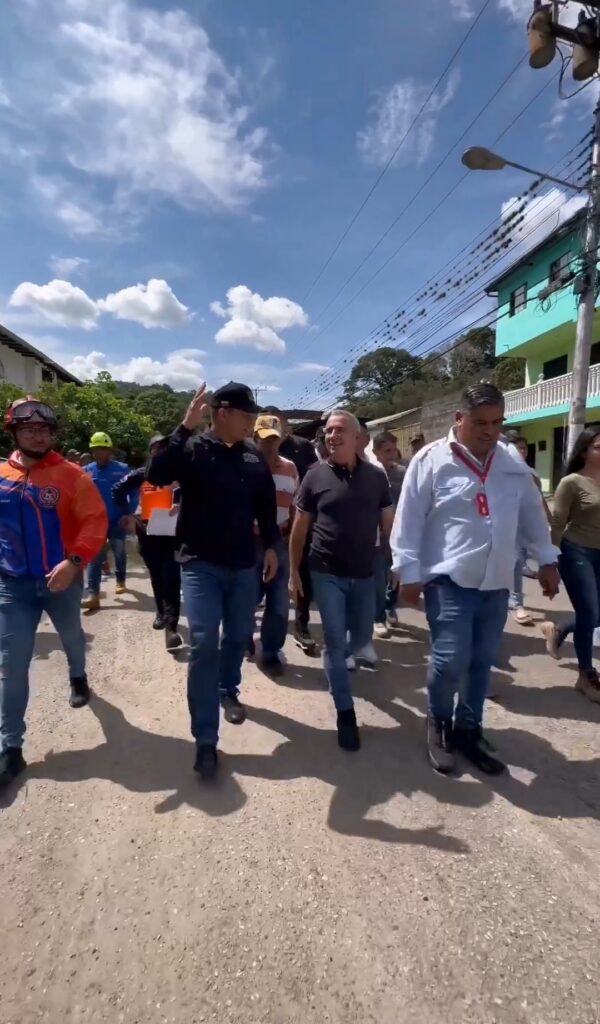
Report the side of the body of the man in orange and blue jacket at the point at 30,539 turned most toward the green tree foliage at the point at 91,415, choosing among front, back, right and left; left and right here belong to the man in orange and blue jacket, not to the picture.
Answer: back

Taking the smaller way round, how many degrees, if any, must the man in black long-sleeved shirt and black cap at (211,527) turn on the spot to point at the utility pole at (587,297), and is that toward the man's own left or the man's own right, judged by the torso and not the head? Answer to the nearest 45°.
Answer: approximately 135° to the man's own left

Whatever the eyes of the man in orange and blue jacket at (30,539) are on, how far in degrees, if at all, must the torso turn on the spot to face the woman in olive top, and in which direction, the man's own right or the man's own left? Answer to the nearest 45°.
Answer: approximately 90° to the man's own left

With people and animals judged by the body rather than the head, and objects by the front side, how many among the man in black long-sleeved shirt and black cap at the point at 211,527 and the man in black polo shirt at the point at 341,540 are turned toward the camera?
2

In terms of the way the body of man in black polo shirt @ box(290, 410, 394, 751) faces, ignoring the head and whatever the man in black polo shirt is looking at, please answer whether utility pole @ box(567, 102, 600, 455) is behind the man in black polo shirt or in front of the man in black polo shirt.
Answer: behind

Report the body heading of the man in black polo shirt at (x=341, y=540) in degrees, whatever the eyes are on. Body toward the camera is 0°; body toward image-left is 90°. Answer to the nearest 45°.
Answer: approximately 0°

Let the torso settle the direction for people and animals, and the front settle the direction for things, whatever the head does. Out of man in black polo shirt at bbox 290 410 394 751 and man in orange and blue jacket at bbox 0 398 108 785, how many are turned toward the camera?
2

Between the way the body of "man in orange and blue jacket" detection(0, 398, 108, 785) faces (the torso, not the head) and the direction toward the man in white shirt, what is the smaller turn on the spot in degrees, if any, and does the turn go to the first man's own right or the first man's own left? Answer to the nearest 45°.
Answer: approximately 45° to the first man's own left

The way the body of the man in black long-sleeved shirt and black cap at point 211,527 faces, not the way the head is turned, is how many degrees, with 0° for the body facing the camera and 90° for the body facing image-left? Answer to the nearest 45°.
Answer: approximately 0°
